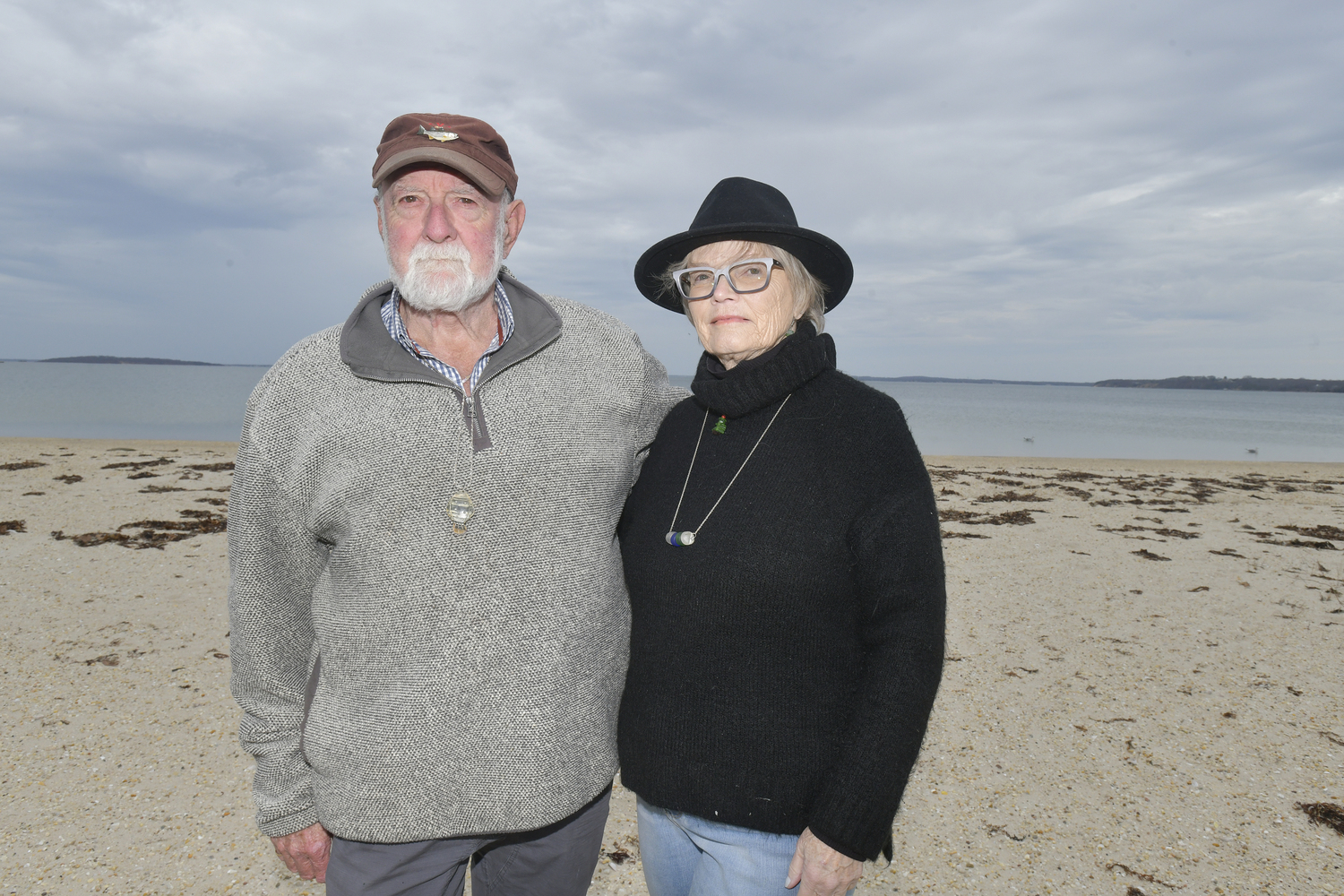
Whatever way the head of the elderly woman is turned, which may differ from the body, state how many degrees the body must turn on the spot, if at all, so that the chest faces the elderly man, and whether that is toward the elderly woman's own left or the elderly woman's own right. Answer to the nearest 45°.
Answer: approximately 45° to the elderly woman's own right

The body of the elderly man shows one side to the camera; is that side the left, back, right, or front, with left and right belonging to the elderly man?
front

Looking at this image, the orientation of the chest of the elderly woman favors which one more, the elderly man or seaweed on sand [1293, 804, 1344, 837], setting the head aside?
the elderly man

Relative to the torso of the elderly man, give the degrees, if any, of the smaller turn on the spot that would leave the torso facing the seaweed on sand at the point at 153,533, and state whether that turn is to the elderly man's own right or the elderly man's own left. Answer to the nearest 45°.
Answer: approximately 180°

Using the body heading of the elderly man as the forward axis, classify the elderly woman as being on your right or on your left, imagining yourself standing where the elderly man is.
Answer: on your left

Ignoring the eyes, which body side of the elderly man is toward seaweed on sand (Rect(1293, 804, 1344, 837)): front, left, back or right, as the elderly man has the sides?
left

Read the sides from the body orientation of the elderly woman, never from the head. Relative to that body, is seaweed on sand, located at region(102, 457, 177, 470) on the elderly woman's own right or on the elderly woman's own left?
on the elderly woman's own right

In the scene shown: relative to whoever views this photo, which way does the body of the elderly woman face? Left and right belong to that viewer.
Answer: facing the viewer and to the left of the viewer

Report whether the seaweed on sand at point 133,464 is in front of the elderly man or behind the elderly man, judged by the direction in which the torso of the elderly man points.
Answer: behind

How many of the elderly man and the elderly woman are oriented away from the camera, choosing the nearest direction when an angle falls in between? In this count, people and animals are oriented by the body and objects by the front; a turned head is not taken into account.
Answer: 0
